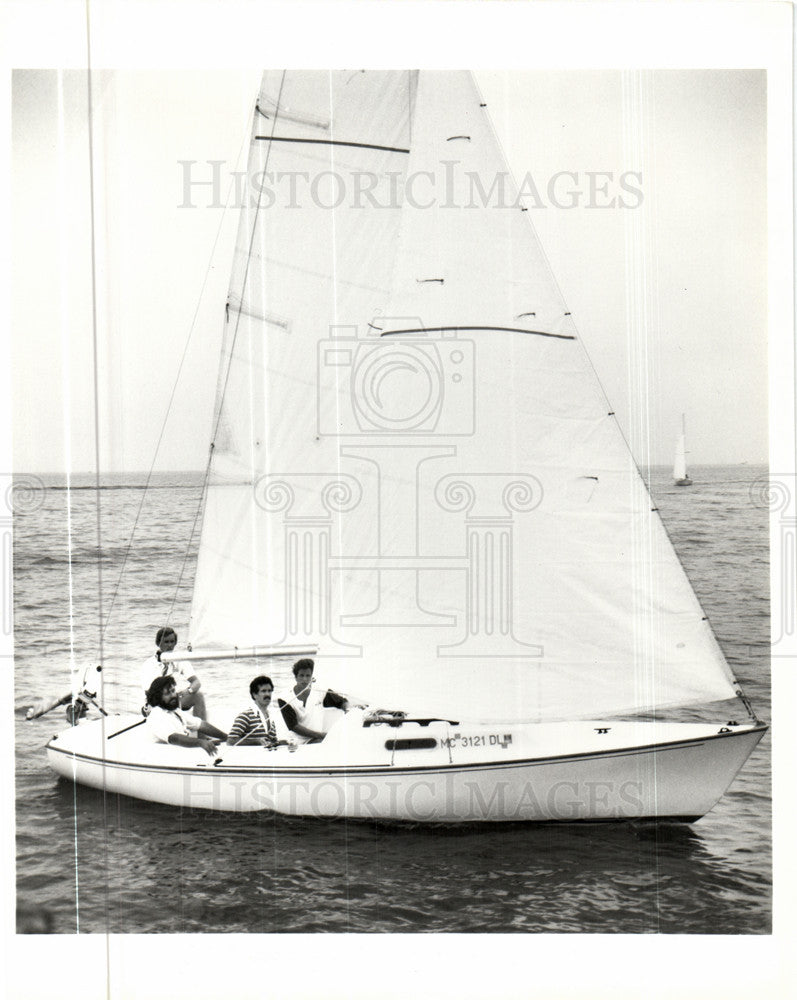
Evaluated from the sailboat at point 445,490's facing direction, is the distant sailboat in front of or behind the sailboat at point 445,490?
in front

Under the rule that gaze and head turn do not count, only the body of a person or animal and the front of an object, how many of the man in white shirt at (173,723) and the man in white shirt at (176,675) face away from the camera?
0

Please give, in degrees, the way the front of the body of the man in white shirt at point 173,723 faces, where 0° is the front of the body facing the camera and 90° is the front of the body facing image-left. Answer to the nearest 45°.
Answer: approximately 315°

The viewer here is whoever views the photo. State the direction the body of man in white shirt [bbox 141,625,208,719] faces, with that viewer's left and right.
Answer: facing the viewer and to the right of the viewer

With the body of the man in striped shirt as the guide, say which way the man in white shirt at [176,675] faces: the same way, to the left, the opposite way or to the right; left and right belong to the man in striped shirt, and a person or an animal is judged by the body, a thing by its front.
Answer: the same way

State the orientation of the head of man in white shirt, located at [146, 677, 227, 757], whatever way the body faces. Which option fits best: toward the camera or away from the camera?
toward the camera

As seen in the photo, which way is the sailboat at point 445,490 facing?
to the viewer's right

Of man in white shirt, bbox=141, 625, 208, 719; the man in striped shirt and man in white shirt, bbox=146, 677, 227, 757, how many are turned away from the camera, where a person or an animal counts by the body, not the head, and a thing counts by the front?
0

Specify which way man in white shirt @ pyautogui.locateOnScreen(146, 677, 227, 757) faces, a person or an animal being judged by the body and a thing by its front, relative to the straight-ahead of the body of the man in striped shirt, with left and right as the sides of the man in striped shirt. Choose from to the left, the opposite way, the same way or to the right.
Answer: the same way
